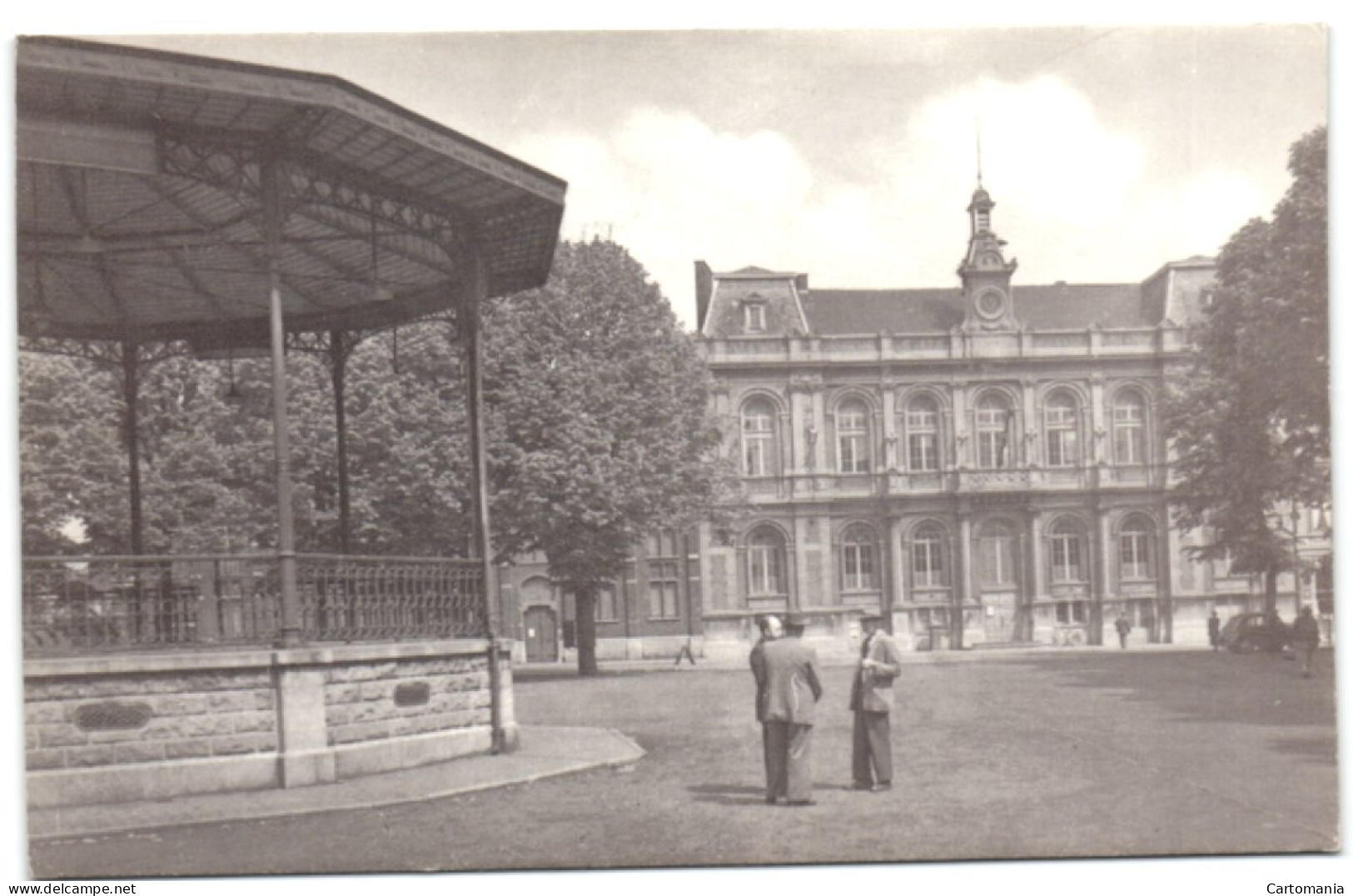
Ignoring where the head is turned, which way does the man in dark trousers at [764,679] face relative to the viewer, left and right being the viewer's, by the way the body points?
facing to the right of the viewer

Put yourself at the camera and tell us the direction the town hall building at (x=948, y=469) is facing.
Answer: facing the viewer

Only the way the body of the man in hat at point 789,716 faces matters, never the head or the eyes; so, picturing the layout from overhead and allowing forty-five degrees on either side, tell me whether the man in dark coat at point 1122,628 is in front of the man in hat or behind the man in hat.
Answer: in front

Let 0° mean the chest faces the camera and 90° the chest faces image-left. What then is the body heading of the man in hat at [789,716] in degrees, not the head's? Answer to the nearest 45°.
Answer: approximately 180°
